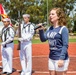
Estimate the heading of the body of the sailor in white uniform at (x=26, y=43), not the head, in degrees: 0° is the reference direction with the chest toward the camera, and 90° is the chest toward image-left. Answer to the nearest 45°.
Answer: approximately 45°

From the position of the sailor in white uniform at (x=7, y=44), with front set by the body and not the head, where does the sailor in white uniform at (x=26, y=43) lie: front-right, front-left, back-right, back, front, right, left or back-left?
left

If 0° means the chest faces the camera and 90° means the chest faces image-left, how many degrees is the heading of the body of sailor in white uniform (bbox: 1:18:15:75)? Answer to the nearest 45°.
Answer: approximately 45°

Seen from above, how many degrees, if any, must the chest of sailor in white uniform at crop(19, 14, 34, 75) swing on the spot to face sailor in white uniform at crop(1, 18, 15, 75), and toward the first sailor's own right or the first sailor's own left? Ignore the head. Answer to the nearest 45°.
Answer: approximately 90° to the first sailor's own right

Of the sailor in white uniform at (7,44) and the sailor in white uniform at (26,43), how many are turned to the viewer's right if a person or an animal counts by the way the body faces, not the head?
0
